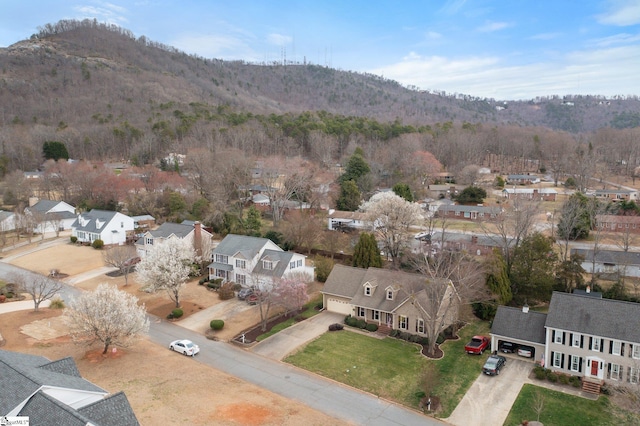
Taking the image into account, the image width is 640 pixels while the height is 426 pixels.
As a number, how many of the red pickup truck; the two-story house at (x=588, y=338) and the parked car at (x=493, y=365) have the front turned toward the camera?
1

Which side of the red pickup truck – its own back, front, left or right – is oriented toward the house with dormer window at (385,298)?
left

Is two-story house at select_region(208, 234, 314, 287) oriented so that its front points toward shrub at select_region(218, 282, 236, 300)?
yes

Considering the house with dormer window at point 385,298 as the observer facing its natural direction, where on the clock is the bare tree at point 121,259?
The bare tree is roughly at 2 o'clock from the house with dormer window.

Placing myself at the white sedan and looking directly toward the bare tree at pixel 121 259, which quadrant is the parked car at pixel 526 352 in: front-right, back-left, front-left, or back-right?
back-right

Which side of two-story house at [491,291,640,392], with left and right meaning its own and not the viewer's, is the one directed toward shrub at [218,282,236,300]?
right

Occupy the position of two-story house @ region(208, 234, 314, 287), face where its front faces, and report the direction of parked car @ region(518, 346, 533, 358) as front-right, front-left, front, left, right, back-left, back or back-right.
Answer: left

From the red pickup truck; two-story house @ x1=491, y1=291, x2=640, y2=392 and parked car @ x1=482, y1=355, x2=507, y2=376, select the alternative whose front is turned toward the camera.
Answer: the two-story house
